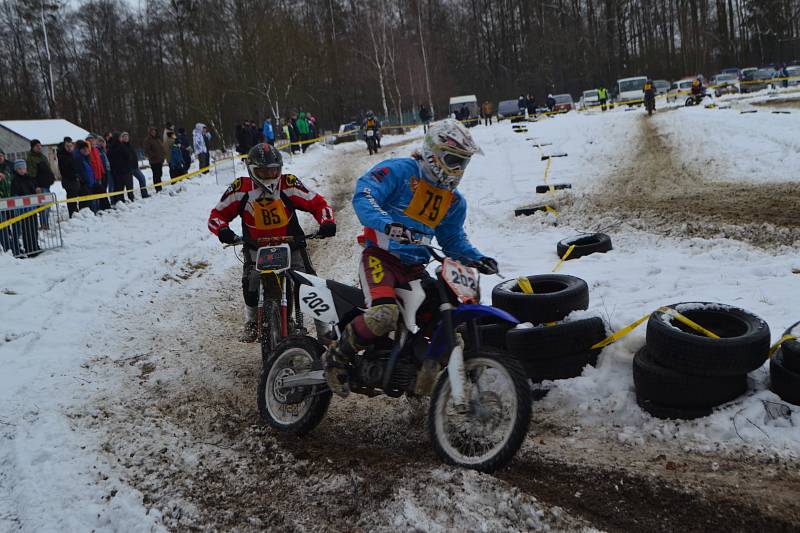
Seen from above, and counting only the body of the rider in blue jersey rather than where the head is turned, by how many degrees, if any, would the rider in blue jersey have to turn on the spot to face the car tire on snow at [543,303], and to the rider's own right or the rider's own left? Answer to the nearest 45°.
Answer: approximately 90° to the rider's own left

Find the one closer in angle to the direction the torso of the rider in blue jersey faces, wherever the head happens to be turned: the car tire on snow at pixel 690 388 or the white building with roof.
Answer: the car tire on snow

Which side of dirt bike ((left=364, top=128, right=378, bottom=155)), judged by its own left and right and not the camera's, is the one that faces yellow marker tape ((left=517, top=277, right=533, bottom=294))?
front

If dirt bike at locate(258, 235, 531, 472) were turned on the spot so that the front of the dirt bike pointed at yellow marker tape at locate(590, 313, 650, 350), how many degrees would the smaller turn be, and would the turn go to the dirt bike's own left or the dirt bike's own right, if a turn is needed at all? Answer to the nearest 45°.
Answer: approximately 90° to the dirt bike's own left

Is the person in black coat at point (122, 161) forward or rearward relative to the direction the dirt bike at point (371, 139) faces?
forward

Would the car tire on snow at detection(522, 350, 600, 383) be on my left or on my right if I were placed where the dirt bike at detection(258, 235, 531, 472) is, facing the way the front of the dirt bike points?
on my left

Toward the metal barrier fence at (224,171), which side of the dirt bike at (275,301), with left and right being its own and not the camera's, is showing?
back

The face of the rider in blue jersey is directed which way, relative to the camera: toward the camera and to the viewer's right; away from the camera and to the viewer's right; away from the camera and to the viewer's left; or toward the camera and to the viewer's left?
toward the camera and to the viewer's right

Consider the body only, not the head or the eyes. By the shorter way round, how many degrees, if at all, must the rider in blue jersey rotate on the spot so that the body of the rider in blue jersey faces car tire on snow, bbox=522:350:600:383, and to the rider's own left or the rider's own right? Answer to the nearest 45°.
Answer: approximately 90° to the rider's own left

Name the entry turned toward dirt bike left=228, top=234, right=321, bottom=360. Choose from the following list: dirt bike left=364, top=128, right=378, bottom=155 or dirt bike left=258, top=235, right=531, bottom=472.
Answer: dirt bike left=364, top=128, right=378, bottom=155

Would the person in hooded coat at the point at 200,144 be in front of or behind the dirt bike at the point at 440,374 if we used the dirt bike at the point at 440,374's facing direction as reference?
behind

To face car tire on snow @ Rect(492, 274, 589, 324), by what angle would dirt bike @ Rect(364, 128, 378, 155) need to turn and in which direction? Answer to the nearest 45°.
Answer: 0° — it already faces it

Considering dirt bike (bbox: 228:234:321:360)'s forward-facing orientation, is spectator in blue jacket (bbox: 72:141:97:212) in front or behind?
behind

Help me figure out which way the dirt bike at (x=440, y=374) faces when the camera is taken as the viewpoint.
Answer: facing the viewer and to the right of the viewer

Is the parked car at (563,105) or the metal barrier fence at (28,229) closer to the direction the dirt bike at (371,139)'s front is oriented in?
the metal barrier fence

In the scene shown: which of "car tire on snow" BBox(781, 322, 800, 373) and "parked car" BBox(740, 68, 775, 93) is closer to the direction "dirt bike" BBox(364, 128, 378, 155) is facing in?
the car tire on snow
